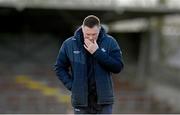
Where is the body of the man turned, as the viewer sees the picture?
toward the camera
